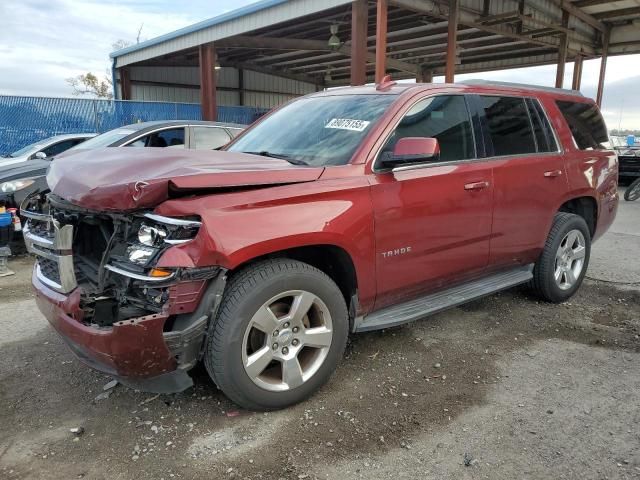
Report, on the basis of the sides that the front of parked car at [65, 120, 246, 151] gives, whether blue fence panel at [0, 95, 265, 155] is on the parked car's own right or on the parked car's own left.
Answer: on the parked car's own right

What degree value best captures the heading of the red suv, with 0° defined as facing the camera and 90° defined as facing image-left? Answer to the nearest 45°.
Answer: approximately 45°

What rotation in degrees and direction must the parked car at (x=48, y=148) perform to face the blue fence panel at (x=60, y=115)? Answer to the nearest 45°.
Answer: approximately 135° to its right

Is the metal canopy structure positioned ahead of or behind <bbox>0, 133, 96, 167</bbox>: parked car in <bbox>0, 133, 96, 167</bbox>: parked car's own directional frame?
behind

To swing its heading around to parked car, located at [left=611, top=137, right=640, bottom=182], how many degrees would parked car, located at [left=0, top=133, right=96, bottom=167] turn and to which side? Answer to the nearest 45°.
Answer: approximately 135° to its left

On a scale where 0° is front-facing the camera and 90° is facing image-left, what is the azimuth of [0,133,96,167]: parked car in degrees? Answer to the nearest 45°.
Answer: approximately 45°

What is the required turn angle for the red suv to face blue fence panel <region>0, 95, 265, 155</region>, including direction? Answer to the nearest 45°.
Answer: approximately 90° to its right

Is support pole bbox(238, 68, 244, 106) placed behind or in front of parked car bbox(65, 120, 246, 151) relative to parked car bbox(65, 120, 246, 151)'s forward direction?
behind

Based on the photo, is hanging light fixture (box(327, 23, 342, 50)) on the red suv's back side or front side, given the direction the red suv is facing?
on the back side
